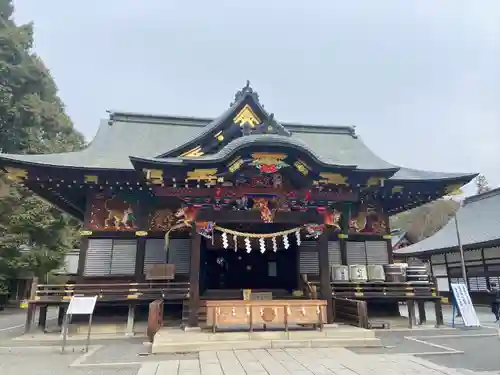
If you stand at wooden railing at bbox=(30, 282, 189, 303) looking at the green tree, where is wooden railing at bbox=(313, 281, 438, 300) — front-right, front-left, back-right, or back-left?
back-right

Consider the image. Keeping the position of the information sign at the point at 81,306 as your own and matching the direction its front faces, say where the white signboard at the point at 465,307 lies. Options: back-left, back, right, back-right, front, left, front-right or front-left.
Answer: left

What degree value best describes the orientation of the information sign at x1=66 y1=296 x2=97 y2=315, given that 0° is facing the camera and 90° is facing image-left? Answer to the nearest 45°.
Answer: approximately 0°

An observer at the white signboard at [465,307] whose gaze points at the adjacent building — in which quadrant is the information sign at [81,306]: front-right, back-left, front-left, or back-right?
back-left

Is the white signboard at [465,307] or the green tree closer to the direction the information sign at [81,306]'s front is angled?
the white signboard

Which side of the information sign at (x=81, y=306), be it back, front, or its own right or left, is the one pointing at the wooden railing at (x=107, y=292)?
back

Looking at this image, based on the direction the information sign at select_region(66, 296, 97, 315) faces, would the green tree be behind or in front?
behind

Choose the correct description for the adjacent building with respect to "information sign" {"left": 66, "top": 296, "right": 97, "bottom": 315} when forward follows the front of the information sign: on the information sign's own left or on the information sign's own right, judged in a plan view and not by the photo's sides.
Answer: on the information sign's own left

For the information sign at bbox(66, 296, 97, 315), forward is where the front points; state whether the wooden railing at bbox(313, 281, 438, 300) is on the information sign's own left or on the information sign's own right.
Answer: on the information sign's own left
